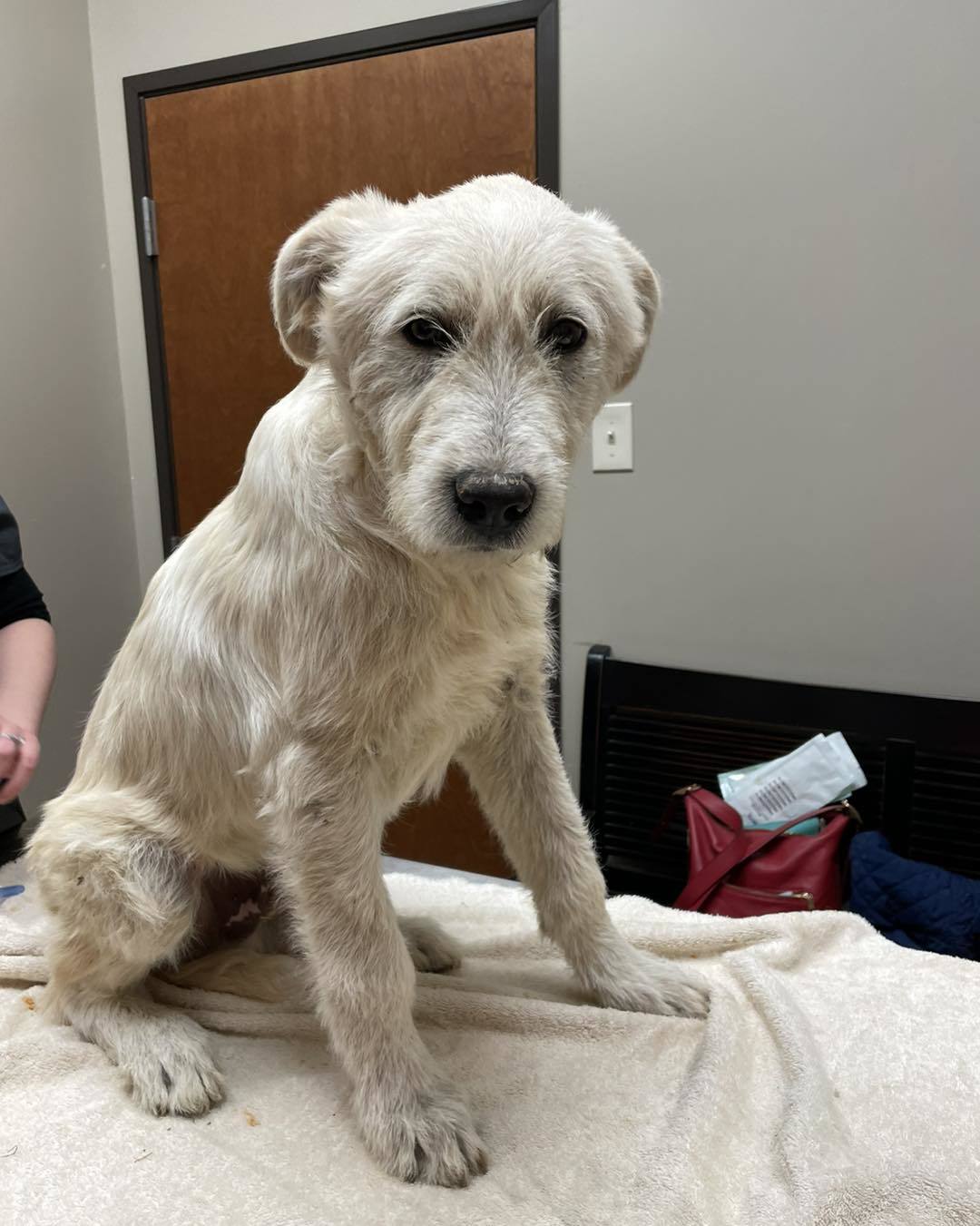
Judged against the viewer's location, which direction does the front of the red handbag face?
facing the viewer

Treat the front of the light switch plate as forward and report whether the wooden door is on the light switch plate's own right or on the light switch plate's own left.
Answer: on the light switch plate's own right

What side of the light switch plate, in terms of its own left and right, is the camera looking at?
front

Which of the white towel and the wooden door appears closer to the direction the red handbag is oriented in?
the white towel

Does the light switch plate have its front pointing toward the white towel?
yes

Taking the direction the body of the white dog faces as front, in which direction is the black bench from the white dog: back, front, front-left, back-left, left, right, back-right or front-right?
left

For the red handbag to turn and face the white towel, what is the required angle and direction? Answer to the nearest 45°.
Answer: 0° — it already faces it

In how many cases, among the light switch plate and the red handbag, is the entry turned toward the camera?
2

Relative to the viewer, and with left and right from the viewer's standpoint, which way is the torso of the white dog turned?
facing the viewer and to the right of the viewer
